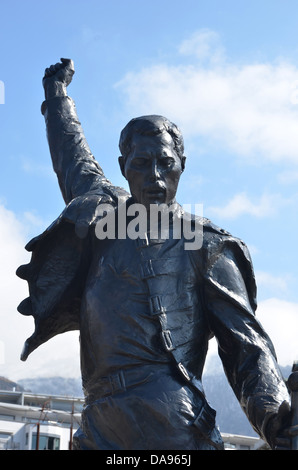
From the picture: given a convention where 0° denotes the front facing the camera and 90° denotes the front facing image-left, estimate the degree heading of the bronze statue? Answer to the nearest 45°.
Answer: approximately 0°
